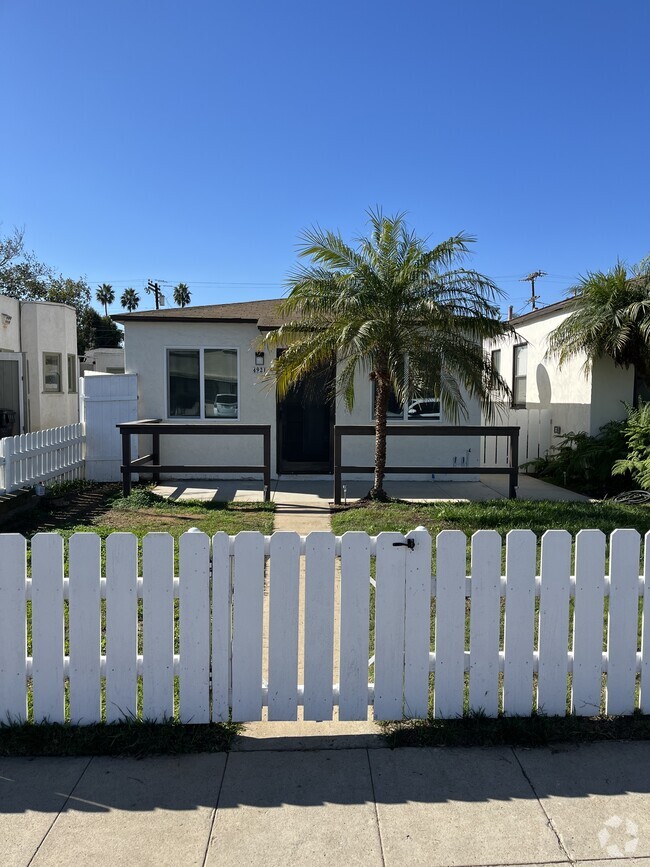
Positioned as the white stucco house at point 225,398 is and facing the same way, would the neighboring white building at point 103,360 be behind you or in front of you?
behind

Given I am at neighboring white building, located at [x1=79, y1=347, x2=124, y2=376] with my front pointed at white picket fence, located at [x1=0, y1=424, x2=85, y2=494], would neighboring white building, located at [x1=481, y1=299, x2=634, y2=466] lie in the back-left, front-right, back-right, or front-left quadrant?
front-left

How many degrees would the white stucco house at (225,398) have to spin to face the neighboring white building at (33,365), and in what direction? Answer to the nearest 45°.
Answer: approximately 135° to its right

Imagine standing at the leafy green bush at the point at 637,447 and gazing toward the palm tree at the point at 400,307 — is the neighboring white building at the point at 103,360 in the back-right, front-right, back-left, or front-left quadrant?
front-right

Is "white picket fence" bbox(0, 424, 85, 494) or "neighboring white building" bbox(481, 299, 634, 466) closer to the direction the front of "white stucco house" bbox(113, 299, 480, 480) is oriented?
the white picket fence

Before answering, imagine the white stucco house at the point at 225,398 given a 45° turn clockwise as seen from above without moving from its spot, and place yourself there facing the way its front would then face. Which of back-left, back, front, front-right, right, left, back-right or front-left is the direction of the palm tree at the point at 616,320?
back-left

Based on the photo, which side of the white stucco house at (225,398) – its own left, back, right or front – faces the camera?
front

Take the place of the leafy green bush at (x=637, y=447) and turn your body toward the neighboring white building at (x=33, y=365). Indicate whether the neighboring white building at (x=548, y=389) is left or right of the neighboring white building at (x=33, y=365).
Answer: right

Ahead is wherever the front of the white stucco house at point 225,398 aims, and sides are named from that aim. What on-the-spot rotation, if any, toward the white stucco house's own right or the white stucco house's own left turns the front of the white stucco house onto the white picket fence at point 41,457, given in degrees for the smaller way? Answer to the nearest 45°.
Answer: approximately 45° to the white stucco house's own right

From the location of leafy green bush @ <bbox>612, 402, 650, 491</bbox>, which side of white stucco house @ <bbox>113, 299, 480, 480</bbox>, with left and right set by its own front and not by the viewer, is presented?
left

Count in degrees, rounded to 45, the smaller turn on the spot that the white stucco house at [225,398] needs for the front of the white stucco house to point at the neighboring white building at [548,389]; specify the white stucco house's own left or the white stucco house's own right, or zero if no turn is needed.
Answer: approximately 90° to the white stucco house's own left
